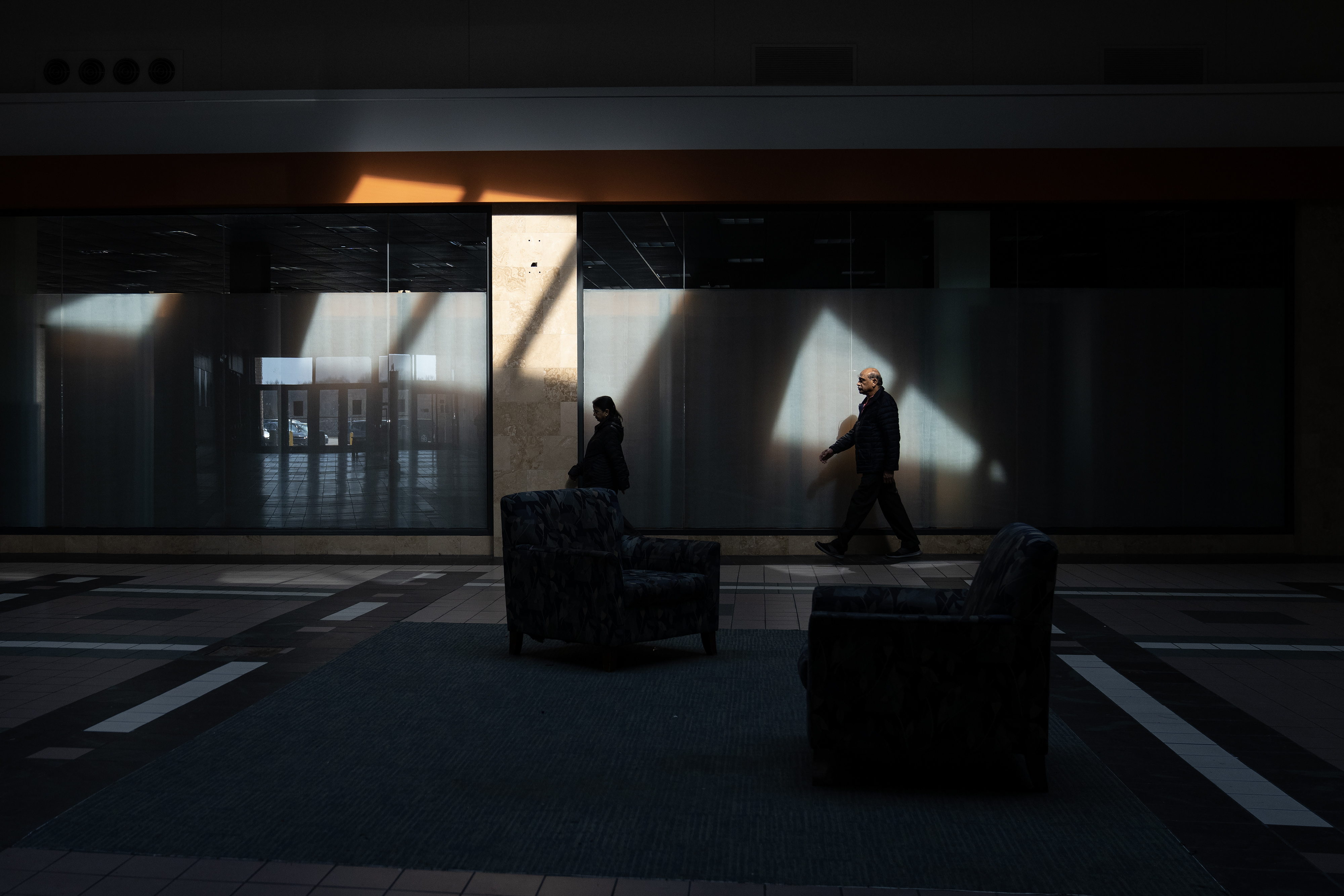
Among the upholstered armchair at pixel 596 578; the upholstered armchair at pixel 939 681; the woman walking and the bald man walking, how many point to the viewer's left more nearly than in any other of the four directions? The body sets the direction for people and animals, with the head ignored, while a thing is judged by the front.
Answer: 3

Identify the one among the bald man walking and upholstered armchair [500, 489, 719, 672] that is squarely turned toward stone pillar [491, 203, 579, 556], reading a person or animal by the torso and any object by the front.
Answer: the bald man walking

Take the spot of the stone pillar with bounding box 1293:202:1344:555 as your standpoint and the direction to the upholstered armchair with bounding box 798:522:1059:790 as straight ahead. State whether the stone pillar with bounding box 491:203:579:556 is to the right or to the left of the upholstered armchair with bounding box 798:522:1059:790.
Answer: right

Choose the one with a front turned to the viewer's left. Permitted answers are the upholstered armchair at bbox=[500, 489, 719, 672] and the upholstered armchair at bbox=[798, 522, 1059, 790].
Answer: the upholstered armchair at bbox=[798, 522, 1059, 790]

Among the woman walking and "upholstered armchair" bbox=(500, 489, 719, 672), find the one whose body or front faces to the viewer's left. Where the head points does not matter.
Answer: the woman walking

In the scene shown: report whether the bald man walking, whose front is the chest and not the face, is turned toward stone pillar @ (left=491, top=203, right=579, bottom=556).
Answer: yes

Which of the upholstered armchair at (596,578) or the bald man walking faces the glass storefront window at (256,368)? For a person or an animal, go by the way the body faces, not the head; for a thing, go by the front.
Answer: the bald man walking

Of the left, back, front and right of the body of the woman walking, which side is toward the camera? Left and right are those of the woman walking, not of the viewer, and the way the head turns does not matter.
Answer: left

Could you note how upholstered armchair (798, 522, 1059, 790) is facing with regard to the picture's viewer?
facing to the left of the viewer

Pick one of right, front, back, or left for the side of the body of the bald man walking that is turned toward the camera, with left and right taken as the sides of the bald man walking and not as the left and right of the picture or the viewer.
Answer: left
